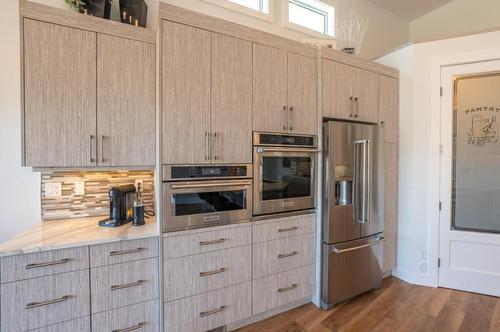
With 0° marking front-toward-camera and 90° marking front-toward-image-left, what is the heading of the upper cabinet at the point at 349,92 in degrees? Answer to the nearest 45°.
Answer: approximately 315°

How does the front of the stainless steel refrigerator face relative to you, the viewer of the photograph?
facing the viewer and to the right of the viewer

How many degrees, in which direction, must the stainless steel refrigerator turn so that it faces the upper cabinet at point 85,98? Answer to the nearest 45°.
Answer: approximately 90° to its right

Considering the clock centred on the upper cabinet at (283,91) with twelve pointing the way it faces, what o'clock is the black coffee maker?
The black coffee maker is roughly at 4 o'clock from the upper cabinet.

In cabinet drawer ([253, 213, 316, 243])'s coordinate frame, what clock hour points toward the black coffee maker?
The black coffee maker is roughly at 4 o'clock from the cabinet drawer.

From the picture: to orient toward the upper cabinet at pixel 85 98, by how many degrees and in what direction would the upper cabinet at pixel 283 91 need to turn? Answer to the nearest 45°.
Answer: approximately 90° to its right

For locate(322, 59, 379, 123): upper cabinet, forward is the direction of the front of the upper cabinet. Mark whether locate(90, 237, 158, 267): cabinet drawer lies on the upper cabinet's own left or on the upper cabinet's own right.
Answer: on the upper cabinet's own right
